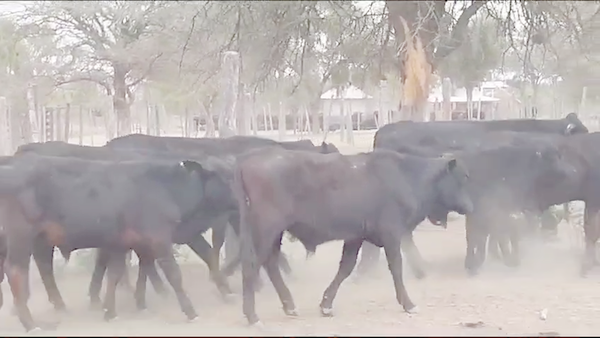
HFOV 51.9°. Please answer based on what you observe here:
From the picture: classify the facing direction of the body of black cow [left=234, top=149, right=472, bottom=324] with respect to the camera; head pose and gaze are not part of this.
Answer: to the viewer's right

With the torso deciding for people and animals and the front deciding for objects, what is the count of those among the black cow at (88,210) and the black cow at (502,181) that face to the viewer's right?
2

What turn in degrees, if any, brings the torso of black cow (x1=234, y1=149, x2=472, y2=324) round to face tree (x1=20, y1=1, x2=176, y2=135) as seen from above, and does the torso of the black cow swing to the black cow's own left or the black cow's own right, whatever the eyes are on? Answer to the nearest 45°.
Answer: approximately 135° to the black cow's own left

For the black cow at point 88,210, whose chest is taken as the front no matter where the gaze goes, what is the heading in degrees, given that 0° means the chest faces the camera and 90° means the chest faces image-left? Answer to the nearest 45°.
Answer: approximately 270°

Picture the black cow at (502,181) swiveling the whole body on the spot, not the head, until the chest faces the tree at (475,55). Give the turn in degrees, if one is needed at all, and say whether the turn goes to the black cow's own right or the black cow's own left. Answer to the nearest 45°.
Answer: approximately 90° to the black cow's own left

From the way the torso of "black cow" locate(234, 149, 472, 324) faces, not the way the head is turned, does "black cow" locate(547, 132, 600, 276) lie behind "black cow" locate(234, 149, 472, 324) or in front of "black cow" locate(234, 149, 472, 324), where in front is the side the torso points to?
in front

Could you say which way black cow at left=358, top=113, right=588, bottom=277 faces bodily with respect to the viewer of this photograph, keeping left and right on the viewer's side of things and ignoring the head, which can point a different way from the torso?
facing to the right of the viewer

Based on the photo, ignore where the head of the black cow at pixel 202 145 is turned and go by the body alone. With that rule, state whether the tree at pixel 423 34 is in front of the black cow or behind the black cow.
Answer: in front

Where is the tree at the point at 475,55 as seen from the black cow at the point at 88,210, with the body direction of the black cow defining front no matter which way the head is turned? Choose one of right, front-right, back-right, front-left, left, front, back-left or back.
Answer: front-left

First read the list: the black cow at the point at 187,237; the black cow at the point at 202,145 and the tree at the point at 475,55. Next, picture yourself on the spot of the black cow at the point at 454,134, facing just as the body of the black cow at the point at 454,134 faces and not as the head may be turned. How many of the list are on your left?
1

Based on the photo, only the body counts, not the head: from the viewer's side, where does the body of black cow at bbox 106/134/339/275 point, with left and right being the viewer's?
facing to the right of the viewer

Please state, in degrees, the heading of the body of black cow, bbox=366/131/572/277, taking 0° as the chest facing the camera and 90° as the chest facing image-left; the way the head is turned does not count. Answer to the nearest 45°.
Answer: approximately 270°
